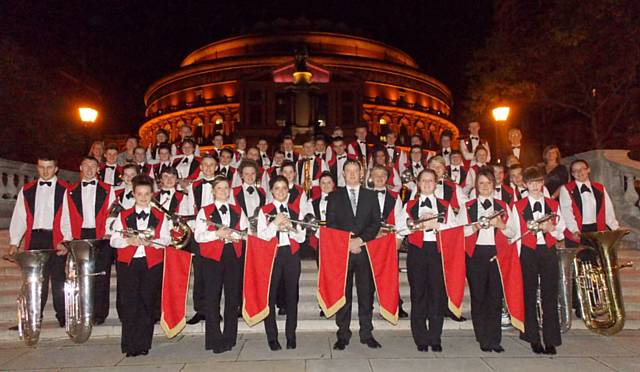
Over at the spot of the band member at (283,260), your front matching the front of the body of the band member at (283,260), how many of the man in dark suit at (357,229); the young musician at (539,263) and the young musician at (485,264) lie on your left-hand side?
3

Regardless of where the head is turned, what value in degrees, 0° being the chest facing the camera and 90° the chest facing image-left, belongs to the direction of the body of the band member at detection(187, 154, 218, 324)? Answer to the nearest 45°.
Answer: approximately 0°

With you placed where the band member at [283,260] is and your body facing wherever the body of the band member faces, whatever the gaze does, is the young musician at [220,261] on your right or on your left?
on your right

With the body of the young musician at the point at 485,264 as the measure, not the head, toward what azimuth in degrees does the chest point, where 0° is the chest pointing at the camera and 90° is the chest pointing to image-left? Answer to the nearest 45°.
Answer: approximately 0°

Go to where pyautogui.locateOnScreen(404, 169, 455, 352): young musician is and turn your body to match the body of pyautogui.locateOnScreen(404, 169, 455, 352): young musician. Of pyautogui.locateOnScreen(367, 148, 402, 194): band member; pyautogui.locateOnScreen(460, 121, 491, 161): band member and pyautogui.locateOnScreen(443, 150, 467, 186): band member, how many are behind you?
3
